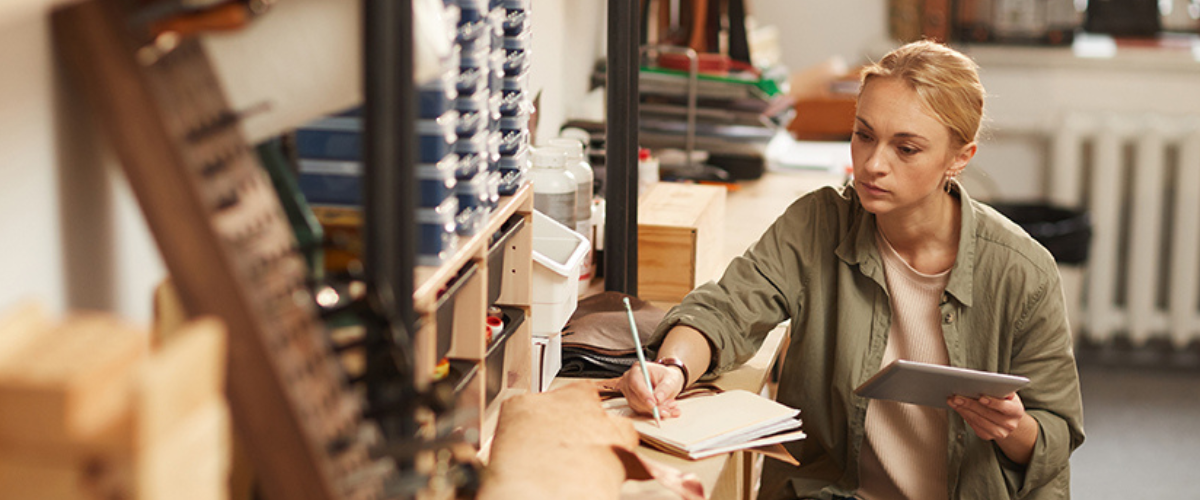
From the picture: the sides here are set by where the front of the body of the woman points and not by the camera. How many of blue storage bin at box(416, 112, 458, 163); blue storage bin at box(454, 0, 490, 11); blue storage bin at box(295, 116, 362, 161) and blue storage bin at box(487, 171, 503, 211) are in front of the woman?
4

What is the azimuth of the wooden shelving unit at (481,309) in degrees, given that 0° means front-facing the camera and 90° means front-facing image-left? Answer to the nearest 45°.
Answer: approximately 315°

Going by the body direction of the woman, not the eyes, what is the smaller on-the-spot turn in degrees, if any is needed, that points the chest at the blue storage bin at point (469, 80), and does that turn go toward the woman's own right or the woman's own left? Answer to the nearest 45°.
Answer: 0° — they already face it
